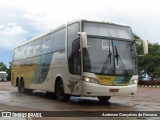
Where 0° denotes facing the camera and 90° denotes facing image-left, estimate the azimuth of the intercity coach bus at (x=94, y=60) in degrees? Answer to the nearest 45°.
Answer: approximately 315°
